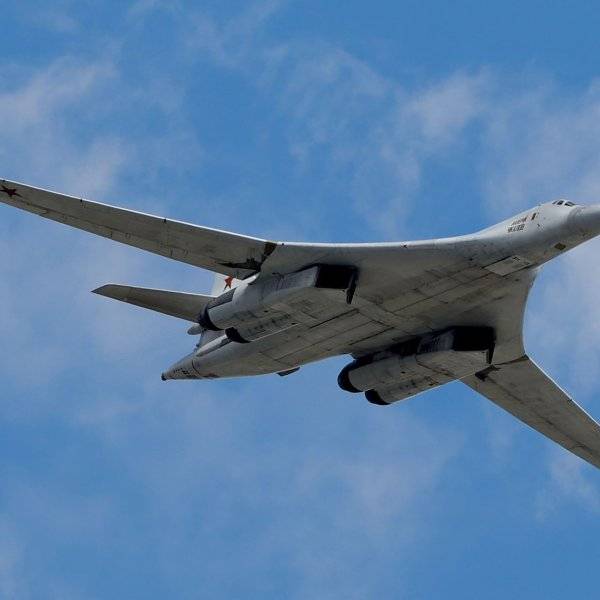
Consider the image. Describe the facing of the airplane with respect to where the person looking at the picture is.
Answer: facing the viewer and to the right of the viewer
